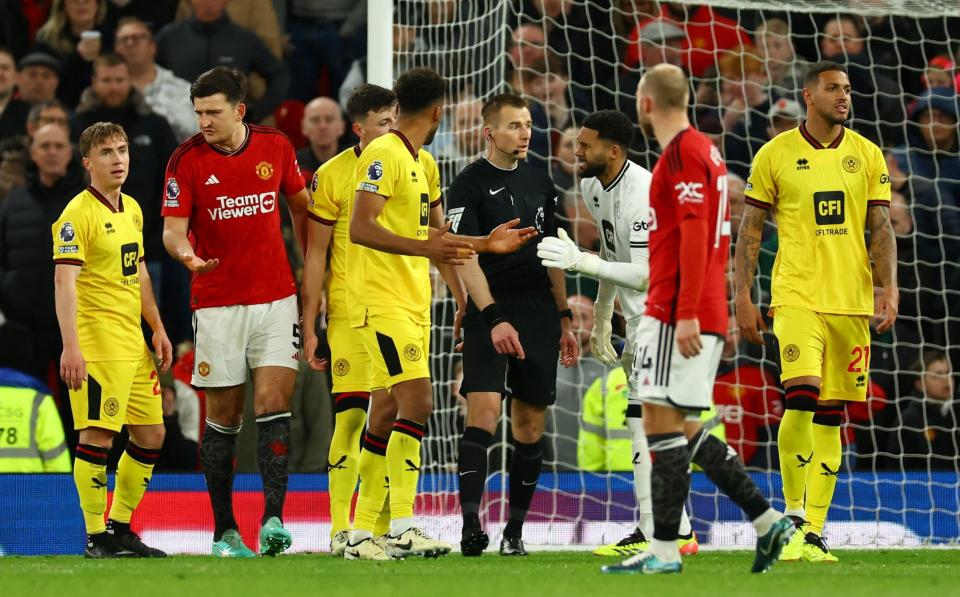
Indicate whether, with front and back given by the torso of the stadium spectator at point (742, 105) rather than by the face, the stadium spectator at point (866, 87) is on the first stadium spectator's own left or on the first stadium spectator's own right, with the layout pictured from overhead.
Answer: on the first stadium spectator's own left

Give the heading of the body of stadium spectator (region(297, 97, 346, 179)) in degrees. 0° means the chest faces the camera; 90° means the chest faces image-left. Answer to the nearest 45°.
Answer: approximately 0°

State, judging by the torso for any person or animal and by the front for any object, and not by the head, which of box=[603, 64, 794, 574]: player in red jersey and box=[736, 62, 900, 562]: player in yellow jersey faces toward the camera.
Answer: the player in yellow jersey

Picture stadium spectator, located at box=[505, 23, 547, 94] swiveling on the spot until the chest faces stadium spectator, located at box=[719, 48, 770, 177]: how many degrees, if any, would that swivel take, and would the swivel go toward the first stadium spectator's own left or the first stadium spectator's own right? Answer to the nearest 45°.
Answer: approximately 90° to the first stadium spectator's own left

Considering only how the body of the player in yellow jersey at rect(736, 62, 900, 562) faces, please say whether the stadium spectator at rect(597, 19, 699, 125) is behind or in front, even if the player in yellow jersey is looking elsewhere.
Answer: behind

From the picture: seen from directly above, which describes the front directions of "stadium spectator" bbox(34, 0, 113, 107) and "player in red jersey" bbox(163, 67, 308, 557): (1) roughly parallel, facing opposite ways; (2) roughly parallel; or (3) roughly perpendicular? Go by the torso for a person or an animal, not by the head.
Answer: roughly parallel

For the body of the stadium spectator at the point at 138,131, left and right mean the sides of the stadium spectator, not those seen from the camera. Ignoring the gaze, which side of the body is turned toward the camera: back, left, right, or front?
front

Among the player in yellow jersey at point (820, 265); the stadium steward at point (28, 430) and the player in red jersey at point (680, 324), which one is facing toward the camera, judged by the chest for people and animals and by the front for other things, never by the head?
the player in yellow jersey

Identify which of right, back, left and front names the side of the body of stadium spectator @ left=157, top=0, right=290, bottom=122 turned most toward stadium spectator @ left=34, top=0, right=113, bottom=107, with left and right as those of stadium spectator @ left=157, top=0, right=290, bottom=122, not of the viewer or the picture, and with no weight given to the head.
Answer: right

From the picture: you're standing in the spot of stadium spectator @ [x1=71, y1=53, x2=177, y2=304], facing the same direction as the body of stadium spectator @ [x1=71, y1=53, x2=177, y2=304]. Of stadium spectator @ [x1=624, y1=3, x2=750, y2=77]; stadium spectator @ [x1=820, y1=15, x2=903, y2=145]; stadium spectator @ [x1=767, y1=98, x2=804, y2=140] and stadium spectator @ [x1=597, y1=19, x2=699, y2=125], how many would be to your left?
4

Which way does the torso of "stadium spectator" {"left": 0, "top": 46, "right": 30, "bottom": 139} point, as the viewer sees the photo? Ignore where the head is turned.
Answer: toward the camera

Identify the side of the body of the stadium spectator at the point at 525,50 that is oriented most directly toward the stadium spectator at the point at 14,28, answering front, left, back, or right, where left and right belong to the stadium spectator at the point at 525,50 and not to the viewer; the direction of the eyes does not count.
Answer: right

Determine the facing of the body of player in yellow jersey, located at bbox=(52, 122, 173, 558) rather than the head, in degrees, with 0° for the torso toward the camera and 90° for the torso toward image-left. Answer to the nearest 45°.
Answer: approximately 315°

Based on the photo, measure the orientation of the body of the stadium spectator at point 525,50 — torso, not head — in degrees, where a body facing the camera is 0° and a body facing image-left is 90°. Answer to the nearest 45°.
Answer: approximately 0°
